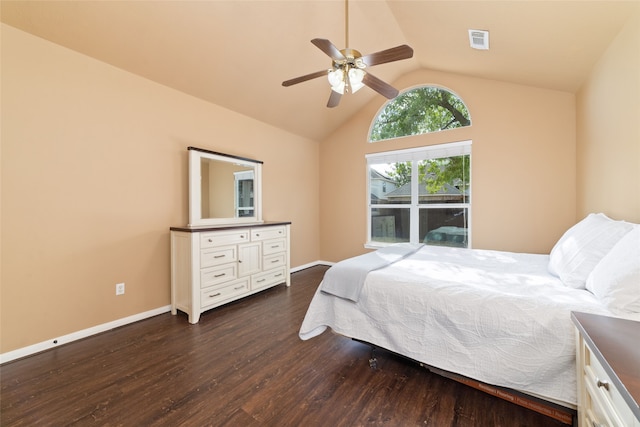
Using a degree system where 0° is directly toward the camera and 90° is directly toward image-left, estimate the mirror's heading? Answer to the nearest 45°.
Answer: approximately 315°

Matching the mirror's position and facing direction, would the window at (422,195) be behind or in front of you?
in front

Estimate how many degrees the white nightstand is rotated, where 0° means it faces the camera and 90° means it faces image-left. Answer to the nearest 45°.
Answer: approximately 90°

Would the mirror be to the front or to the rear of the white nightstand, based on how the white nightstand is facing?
to the front

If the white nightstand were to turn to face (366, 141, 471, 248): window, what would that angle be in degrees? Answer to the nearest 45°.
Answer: approximately 45° to its right

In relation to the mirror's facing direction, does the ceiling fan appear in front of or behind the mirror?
in front
